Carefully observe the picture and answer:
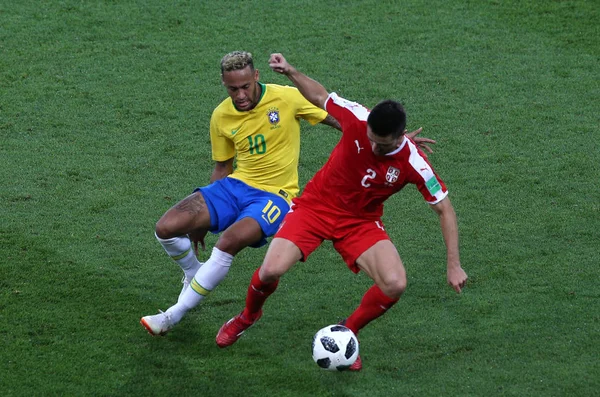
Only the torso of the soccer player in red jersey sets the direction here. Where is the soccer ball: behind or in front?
in front

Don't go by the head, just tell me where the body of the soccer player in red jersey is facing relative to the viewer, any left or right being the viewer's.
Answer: facing the viewer

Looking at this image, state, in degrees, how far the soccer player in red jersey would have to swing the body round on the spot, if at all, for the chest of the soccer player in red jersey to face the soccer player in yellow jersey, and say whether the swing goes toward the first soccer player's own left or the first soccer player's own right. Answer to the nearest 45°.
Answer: approximately 135° to the first soccer player's own right

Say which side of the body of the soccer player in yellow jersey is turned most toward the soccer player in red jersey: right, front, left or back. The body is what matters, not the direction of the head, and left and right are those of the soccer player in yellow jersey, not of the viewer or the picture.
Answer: left

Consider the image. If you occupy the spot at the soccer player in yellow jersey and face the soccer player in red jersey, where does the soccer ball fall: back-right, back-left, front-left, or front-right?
front-right

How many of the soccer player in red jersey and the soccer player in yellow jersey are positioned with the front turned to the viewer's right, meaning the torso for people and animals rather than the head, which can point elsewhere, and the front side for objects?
0

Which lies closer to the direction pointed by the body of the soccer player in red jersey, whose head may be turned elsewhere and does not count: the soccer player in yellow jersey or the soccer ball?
the soccer ball

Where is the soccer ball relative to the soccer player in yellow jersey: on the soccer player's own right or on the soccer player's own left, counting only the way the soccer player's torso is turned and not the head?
on the soccer player's own left

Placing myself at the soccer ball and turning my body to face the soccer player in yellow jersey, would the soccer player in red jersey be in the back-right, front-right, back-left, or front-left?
front-right
